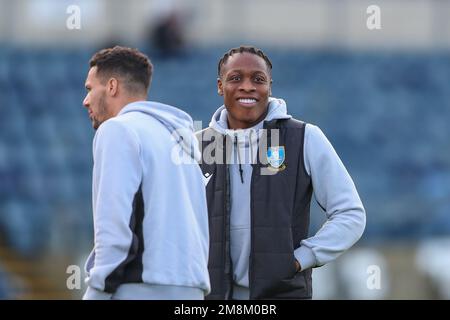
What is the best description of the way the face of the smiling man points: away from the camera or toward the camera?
toward the camera

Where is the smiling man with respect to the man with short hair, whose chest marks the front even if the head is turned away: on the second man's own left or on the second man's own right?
on the second man's own right

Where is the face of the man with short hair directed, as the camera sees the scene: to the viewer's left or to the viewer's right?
to the viewer's left

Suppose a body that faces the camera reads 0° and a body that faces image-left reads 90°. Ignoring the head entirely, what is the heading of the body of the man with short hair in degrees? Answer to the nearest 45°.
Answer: approximately 135°
